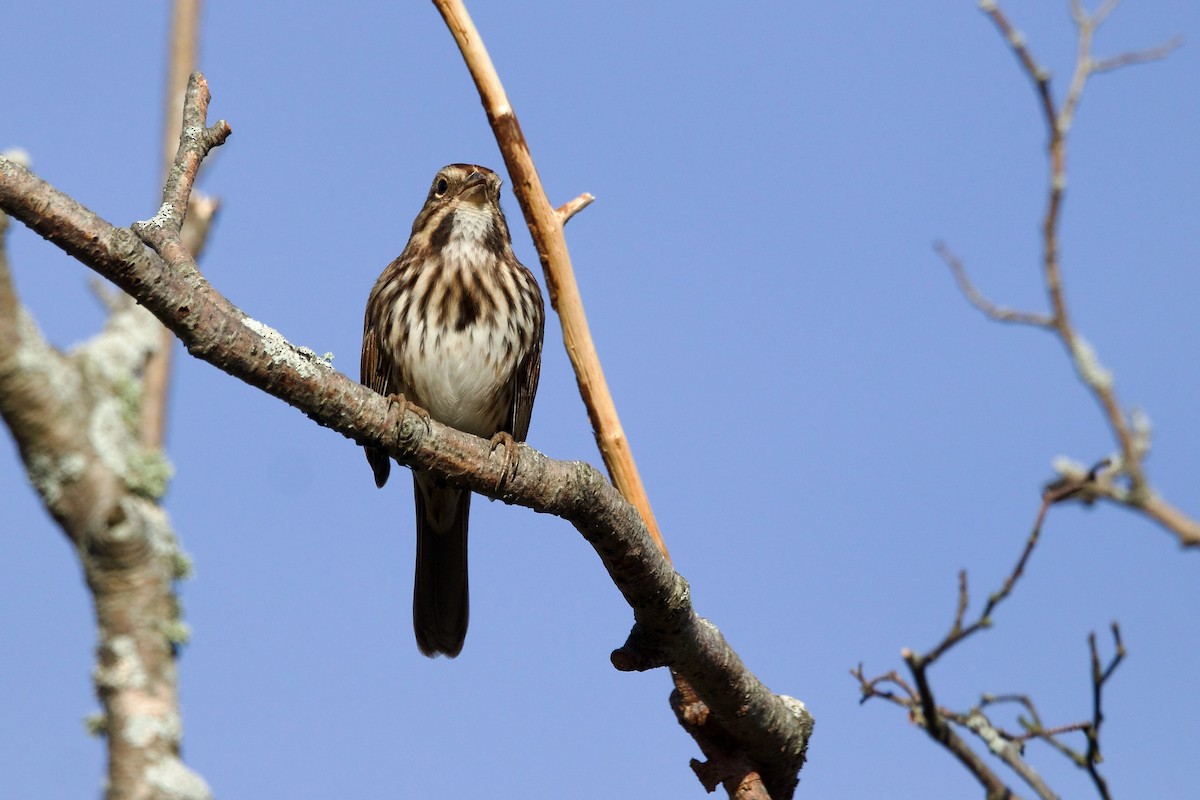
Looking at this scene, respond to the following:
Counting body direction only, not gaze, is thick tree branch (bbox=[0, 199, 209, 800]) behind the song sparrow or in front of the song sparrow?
behind

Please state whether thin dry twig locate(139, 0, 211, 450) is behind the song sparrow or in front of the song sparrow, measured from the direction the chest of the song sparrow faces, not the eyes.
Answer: behind

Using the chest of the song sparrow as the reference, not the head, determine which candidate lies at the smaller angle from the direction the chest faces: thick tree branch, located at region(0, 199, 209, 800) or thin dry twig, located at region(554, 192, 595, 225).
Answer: the thin dry twig

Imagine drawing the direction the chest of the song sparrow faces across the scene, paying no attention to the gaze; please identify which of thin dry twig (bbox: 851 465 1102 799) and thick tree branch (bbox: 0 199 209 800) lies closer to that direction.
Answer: the thin dry twig

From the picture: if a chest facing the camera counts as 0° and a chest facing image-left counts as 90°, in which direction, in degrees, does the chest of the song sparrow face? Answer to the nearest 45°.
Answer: approximately 0°
